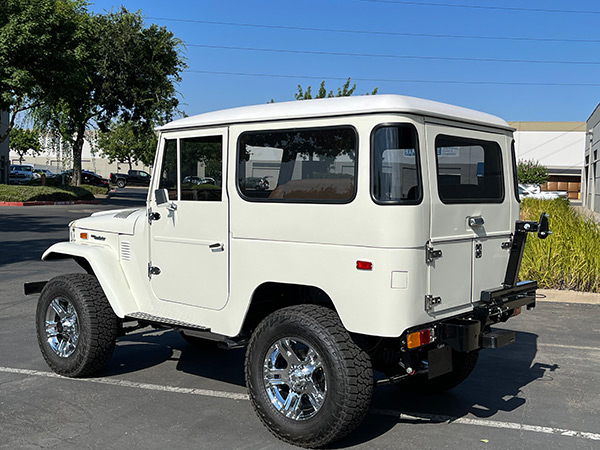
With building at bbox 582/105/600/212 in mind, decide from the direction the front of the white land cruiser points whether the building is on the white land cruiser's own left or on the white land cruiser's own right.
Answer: on the white land cruiser's own right

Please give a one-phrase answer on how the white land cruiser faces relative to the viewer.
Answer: facing away from the viewer and to the left of the viewer

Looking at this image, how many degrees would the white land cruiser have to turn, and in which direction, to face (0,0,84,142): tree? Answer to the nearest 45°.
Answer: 0° — it already faces it

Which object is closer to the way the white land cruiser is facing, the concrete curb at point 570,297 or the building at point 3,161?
the building

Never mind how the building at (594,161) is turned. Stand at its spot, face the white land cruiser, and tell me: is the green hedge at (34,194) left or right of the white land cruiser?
right

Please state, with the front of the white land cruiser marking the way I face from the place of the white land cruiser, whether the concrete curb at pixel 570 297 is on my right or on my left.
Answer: on my right

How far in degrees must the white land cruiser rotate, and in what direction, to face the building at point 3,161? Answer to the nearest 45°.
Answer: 0° — it already faces it
